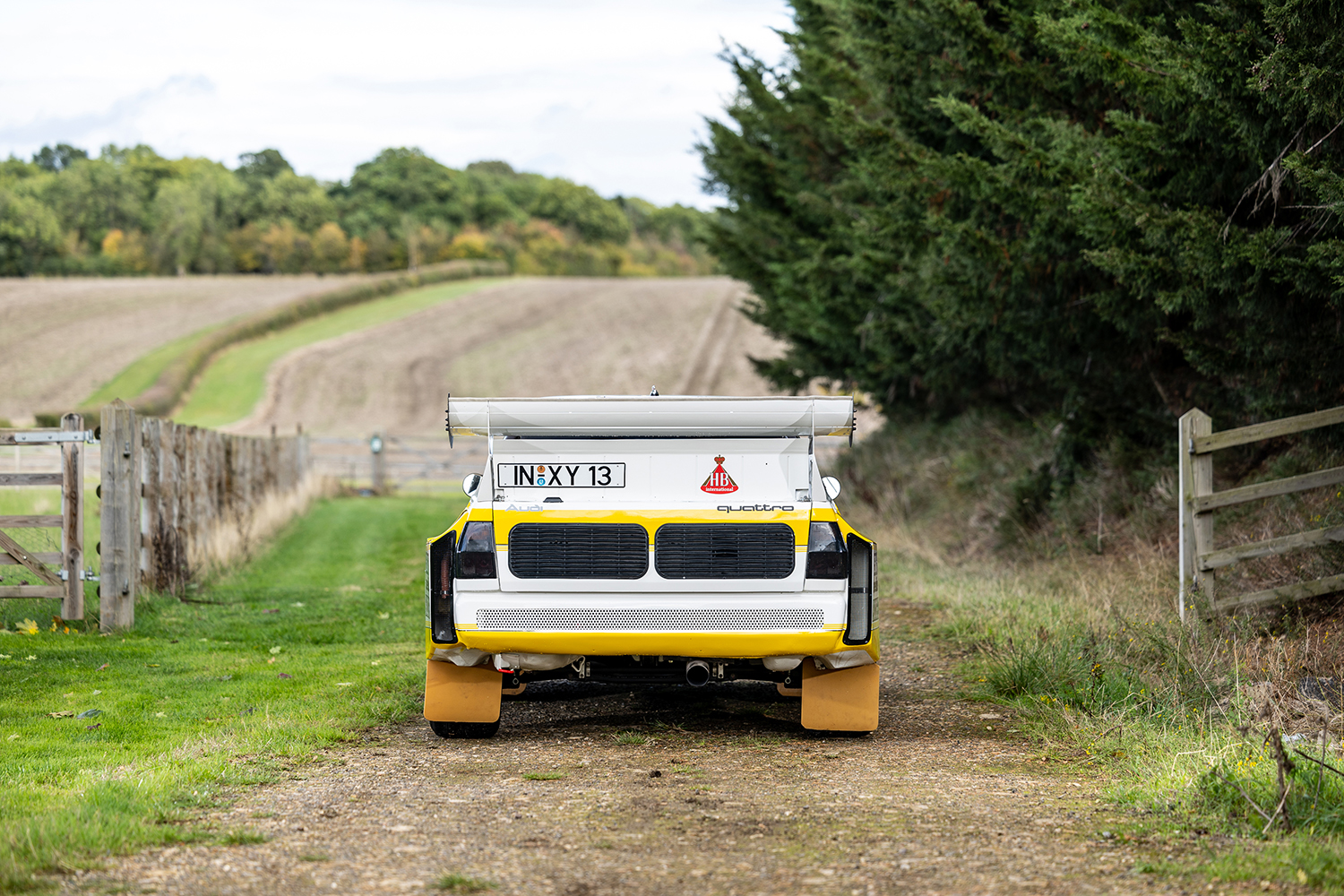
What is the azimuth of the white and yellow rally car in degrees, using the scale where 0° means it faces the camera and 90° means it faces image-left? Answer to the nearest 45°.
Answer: approximately 180°

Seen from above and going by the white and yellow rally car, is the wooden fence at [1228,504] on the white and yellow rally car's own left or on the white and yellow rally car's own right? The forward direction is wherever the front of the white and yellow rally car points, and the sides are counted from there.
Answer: on the white and yellow rally car's own right

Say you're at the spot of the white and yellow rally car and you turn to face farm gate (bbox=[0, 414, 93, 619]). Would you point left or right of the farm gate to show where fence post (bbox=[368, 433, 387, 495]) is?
right

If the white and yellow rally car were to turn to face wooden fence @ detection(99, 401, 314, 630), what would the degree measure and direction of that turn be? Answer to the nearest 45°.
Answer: approximately 45° to its left

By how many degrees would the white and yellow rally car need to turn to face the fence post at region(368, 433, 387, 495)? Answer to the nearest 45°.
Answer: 0° — it already faces it

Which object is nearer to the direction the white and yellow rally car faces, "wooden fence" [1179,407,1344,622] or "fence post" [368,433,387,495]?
the fence post

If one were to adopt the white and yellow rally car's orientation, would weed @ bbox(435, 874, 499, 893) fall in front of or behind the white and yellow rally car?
behind

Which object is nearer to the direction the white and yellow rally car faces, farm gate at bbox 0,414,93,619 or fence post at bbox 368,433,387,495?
the fence post
